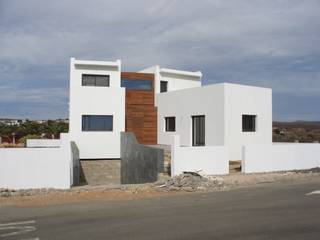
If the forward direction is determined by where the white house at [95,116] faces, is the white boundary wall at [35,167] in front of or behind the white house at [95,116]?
in front

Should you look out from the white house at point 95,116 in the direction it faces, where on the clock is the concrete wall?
The concrete wall is roughly at 11 o'clock from the white house.

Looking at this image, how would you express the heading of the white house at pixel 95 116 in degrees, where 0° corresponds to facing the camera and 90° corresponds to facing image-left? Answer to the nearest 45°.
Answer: approximately 0°
